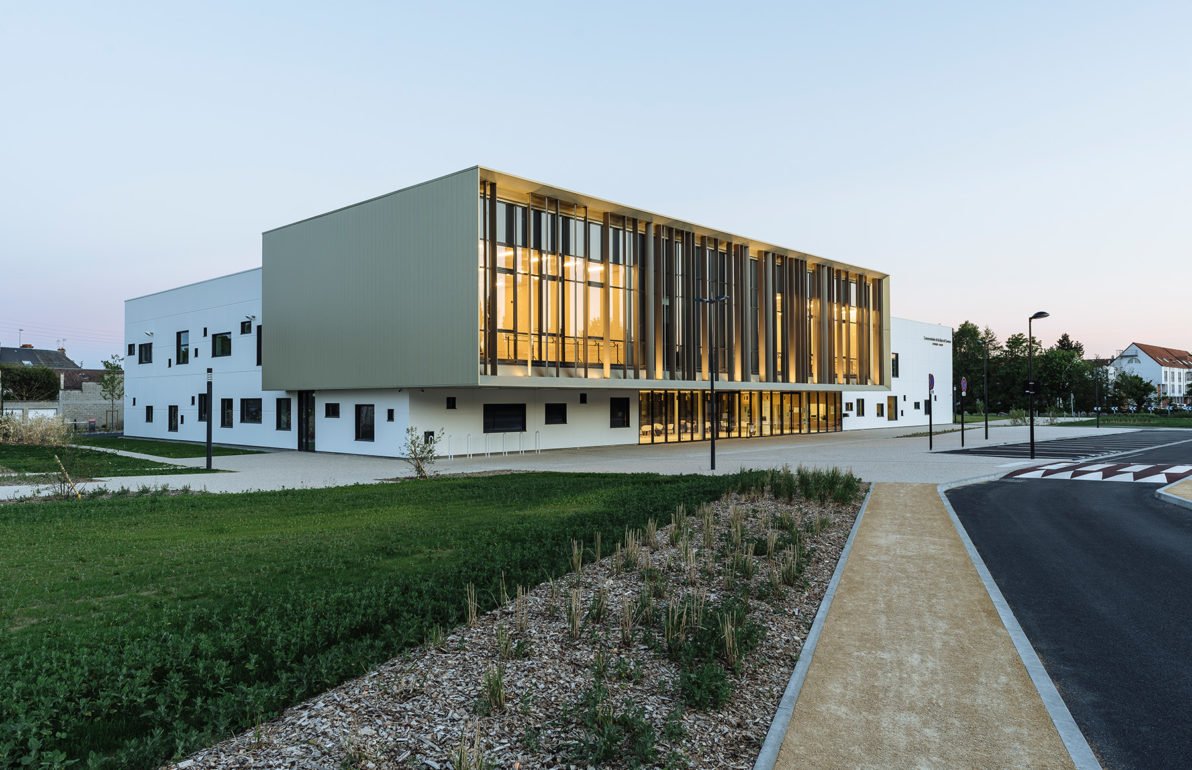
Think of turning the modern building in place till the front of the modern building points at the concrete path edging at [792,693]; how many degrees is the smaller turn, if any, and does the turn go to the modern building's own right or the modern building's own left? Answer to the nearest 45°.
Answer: approximately 45° to the modern building's own right

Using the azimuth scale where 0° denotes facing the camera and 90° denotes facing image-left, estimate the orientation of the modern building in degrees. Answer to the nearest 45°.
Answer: approximately 315°

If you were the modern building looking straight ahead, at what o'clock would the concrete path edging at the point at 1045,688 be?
The concrete path edging is roughly at 1 o'clock from the modern building.
